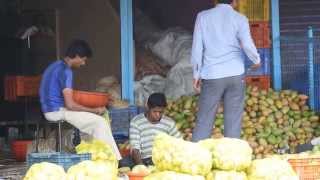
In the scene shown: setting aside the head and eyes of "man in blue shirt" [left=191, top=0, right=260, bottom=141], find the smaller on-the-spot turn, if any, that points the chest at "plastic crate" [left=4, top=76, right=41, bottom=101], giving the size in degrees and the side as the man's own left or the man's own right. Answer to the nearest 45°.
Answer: approximately 45° to the man's own left

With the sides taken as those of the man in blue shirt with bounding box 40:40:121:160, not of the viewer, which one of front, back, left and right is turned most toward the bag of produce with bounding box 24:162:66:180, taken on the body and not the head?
right

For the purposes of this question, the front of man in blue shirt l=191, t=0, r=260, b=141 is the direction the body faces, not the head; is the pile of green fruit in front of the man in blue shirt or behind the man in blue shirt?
in front

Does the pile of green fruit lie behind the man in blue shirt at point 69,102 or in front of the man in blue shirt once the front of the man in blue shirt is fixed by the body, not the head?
in front

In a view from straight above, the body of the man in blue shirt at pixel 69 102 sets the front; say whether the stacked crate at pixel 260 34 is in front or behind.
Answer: in front

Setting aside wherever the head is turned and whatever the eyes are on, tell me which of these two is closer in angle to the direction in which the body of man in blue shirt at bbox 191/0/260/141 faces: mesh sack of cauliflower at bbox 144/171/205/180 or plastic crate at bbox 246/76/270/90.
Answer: the plastic crate

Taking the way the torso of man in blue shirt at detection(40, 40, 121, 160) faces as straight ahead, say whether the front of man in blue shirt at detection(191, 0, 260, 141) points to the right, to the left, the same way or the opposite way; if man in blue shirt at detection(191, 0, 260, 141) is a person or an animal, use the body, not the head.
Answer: to the left

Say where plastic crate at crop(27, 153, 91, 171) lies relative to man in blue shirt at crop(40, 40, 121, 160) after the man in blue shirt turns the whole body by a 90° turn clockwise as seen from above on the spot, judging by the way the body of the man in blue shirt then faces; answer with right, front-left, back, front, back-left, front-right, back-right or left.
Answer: front

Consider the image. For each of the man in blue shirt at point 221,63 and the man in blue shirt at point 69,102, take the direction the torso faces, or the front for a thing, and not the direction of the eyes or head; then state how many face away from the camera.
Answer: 1

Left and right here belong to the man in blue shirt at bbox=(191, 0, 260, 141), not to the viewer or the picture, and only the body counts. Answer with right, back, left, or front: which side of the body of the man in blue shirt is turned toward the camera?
back

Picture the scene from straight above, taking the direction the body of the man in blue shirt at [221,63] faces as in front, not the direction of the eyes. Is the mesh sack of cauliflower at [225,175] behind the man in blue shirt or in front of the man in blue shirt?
behind

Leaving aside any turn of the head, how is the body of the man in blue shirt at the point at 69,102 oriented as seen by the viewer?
to the viewer's right
